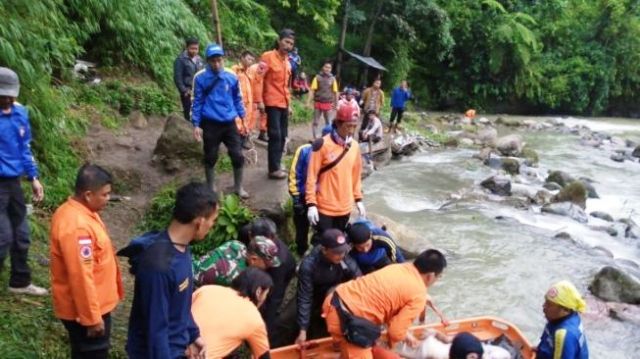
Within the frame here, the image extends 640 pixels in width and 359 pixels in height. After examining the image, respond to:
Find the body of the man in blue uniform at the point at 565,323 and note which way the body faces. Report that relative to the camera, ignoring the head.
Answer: to the viewer's left

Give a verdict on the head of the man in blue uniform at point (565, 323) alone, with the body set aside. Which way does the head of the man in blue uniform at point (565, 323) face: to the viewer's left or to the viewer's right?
to the viewer's left

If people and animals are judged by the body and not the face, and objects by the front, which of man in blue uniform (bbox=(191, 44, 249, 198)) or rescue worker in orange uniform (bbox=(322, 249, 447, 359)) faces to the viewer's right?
the rescue worker in orange uniform

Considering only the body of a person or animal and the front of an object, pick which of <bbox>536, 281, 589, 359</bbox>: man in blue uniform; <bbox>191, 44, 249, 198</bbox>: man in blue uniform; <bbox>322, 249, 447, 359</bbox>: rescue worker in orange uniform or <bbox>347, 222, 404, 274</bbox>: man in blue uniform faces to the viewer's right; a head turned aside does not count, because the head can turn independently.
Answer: the rescue worker in orange uniform

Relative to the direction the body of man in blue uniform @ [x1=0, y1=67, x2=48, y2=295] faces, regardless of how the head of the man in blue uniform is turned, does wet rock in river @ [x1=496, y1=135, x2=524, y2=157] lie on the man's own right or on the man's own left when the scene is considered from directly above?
on the man's own left

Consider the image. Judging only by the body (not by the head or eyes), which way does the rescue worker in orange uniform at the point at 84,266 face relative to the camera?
to the viewer's right

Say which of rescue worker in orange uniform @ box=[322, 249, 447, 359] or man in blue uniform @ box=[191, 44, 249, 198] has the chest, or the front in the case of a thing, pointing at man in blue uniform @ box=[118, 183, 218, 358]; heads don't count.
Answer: man in blue uniform @ box=[191, 44, 249, 198]

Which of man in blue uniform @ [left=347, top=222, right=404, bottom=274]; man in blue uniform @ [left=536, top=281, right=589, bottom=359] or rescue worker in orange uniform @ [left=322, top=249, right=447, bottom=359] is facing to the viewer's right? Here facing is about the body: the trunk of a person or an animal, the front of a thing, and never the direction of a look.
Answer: the rescue worker in orange uniform

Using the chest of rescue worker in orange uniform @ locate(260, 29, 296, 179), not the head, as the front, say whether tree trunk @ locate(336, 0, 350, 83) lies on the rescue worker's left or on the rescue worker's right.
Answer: on the rescue worker's left

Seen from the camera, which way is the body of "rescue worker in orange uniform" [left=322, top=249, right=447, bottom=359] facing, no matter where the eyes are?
to the viewer's right

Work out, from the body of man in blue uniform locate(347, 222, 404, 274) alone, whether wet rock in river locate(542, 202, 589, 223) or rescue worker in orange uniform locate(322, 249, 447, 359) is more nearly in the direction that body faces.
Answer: the rescue worker in orange uniform

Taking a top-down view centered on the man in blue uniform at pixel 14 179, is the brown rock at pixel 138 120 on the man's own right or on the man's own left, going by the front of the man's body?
on the man's own left

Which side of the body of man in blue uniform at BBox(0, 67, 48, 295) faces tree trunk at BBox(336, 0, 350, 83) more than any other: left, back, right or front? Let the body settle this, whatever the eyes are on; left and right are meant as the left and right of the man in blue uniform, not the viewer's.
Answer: left
